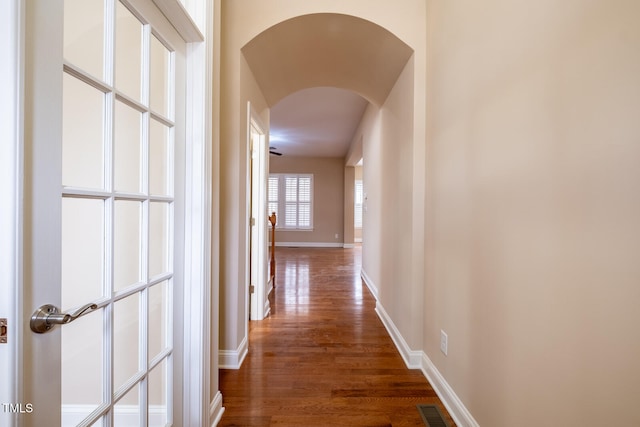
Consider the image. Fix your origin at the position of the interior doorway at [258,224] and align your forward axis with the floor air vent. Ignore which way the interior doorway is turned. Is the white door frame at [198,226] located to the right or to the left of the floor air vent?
right

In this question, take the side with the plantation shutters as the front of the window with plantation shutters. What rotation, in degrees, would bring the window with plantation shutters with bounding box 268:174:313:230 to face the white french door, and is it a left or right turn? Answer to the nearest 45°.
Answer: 0° — it already faces it

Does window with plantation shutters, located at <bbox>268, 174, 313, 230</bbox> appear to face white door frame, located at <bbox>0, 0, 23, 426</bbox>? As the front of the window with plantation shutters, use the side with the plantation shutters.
yes

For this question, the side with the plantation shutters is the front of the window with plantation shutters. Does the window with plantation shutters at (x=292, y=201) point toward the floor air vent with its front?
yes

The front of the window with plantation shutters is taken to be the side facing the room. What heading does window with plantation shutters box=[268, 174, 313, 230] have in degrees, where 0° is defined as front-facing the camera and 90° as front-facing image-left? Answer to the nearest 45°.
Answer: approximately 0°

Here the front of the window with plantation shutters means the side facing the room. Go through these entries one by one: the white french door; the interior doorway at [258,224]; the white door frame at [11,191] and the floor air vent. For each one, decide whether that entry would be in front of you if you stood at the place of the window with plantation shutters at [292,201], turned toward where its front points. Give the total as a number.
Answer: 4

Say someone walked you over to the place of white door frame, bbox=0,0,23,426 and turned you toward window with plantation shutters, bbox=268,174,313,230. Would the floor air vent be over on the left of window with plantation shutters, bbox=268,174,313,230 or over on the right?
right

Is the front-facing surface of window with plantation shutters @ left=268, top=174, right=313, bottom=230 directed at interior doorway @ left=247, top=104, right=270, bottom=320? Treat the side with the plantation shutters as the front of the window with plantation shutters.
yes
